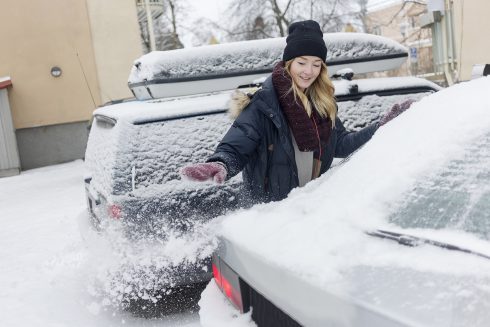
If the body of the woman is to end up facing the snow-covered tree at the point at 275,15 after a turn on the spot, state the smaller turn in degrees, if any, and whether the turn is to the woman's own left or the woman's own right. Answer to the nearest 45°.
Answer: approximately 135° to the woman's own left

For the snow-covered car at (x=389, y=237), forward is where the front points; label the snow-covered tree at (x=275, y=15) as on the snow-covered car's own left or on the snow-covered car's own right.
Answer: on the snow-covered car's own left

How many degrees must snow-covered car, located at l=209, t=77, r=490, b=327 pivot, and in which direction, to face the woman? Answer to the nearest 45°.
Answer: approximately 45° to its left

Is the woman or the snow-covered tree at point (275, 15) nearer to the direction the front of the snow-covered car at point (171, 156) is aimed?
the snow-covered tree

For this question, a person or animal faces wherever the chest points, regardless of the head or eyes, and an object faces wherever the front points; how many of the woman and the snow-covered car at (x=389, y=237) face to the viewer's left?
0

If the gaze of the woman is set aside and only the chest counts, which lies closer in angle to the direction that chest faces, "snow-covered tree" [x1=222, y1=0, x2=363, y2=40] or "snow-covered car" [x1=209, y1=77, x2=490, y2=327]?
the snow-covered car

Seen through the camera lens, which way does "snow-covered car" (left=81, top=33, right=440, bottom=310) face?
facing away from the viewer and to the right of the viewer

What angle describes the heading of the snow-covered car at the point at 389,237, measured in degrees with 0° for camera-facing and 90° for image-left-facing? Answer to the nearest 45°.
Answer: approximately 225°

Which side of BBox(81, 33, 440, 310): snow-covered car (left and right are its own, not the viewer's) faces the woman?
right

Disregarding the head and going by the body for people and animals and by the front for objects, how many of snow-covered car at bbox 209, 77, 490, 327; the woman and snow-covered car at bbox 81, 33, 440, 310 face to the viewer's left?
0

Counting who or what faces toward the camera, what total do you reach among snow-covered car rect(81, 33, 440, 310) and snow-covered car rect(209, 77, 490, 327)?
0

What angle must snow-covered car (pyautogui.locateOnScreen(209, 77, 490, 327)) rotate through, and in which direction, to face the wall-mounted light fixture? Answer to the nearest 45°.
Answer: approximately 90° to its left

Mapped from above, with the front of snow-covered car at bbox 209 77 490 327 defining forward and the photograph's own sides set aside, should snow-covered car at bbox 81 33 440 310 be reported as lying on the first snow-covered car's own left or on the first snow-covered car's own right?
on the first snow-covered car's own left

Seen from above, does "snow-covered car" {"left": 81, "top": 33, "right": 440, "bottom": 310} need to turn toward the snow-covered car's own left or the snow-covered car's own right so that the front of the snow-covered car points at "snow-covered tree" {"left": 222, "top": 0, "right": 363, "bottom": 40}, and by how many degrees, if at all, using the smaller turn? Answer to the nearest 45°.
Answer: approximately 45° to the snow-covered car's own left

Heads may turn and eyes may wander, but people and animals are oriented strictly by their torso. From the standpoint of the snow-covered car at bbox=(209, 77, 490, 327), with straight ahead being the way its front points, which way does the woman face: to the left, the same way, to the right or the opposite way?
to the right
